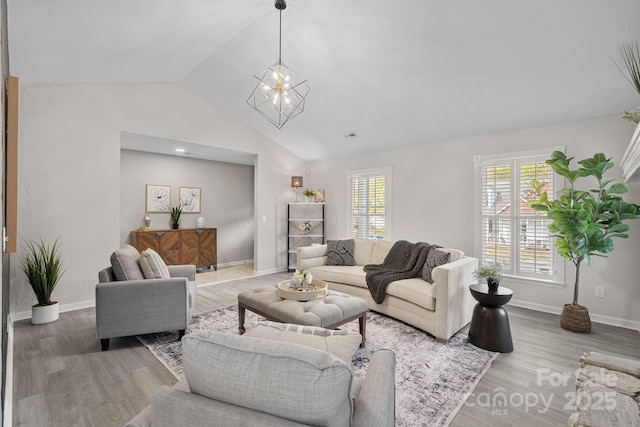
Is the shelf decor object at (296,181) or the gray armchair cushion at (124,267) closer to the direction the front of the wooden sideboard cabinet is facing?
the gray armchair cushion

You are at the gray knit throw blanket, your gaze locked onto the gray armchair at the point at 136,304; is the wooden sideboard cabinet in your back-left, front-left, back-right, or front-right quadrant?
front-right

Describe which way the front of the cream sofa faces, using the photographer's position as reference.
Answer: facing the viewer and to the left of the viewer

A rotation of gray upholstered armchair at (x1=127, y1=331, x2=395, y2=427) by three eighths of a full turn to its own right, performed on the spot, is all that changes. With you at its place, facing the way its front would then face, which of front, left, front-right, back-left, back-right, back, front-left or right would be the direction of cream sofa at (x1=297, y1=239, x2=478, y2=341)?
back-left

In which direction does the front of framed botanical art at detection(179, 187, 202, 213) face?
toward the camera

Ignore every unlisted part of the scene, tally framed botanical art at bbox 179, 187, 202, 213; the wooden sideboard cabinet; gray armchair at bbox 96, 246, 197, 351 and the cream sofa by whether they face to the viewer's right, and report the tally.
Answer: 1

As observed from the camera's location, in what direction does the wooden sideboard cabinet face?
facing the viewer

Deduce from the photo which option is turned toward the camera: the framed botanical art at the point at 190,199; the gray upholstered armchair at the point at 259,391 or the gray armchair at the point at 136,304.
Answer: the framed botanical art

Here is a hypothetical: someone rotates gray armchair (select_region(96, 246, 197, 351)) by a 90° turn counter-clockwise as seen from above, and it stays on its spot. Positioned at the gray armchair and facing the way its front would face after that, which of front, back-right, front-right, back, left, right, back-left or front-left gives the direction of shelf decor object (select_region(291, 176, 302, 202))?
front-right

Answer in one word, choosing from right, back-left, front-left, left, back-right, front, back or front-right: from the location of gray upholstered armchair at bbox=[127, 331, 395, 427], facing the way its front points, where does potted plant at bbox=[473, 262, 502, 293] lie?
front

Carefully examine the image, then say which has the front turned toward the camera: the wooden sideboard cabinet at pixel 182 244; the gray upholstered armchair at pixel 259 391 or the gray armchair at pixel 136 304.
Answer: the wooden sideboard cabinet

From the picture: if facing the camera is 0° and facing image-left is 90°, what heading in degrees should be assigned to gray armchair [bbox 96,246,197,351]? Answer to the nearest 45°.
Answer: approximately 270°

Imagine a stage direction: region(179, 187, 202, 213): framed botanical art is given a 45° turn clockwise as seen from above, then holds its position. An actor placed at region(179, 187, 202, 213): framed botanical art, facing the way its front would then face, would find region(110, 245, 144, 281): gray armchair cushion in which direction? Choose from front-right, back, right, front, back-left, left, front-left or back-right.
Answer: front-left

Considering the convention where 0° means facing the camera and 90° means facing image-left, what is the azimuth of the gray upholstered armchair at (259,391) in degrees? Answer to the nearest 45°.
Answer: approximately 225°
